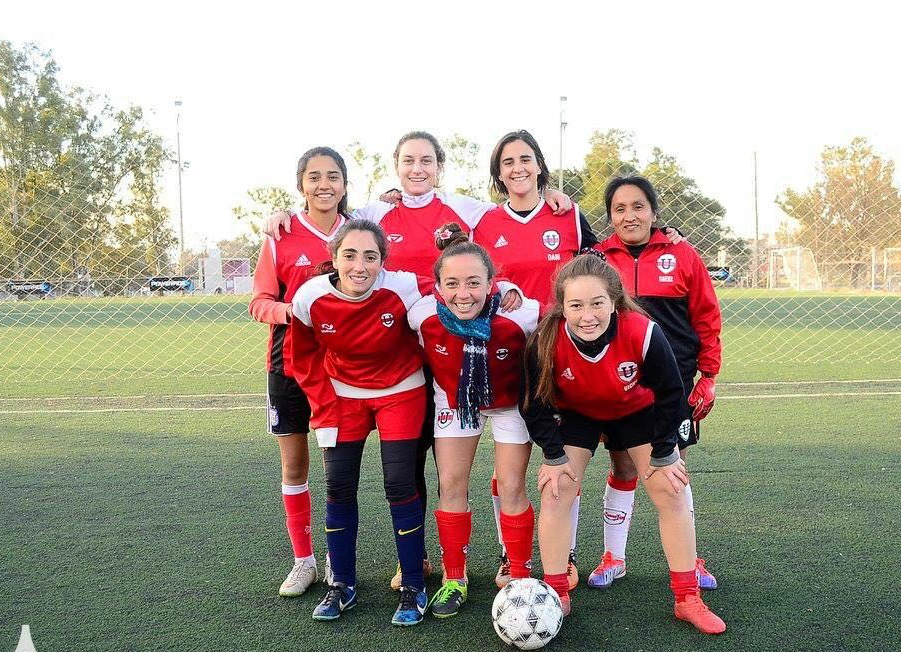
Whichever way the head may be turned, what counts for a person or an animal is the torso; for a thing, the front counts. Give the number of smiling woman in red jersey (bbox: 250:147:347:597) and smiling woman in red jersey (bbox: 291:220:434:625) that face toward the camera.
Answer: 2

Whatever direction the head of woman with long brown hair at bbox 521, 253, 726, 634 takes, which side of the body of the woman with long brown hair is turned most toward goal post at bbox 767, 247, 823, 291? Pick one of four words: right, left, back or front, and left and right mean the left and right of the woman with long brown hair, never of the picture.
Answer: back

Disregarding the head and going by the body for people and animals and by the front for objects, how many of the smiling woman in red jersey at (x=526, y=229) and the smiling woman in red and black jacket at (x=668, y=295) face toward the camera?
2

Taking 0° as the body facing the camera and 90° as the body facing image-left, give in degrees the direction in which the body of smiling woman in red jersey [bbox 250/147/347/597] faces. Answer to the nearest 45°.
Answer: approximately 0°

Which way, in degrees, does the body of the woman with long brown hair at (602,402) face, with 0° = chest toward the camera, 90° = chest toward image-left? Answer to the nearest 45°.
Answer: approximately 0°

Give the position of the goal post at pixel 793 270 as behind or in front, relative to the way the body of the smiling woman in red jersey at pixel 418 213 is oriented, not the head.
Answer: behind

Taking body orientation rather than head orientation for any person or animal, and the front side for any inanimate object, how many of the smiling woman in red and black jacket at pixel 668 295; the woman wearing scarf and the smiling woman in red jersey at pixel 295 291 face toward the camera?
3
